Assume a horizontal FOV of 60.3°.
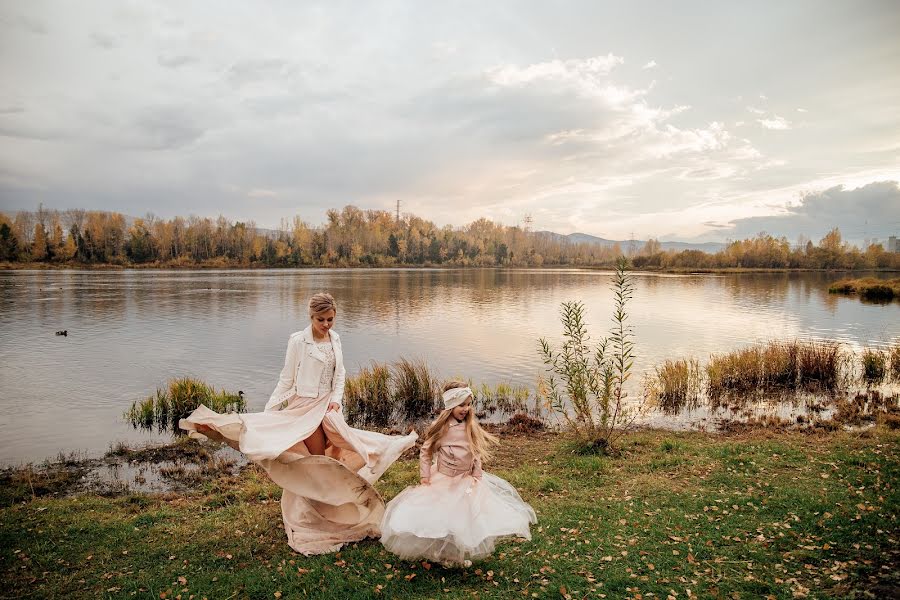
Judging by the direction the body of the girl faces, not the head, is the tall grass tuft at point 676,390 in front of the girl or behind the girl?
behind

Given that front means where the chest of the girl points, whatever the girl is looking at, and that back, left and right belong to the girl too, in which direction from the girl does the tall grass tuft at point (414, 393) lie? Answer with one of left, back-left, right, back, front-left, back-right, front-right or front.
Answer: back

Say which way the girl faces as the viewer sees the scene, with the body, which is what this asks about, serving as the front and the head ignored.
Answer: toward the camera

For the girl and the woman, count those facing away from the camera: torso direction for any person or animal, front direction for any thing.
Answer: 0

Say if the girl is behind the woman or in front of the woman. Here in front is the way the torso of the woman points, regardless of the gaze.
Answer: in front

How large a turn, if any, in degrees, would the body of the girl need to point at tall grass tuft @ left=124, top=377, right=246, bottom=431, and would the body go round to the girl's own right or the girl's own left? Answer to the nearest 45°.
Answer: approximately 135° to the girl's own right

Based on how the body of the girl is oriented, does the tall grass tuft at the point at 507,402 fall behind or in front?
behind

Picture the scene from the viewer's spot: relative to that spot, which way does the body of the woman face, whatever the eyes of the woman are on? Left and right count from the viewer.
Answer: facing the viewer and to the right of the viewer

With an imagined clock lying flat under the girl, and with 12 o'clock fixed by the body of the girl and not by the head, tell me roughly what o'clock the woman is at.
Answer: The woman is roughly at 4 o'clock from the girl.

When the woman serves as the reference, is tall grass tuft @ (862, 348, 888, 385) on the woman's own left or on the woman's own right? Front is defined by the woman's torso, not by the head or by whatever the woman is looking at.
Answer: on the woman's own left
